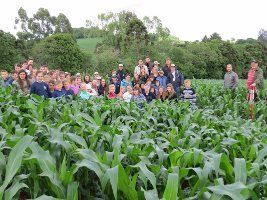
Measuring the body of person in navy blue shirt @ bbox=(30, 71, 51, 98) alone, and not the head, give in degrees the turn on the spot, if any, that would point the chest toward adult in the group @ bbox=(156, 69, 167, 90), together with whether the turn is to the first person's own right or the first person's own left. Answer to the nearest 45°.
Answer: approximately 135° to the first person's own left

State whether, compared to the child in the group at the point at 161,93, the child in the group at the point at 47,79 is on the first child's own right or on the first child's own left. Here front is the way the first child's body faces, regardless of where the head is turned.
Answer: on the first child's own right

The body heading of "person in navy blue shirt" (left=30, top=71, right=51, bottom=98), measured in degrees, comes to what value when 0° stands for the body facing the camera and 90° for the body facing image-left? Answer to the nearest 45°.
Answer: approximately 0°

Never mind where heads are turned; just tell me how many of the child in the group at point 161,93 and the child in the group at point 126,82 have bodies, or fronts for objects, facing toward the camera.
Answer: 2

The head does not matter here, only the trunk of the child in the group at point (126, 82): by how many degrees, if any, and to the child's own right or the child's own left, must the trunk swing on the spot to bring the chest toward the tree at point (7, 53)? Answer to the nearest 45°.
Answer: approximately 135° to the child's own right
